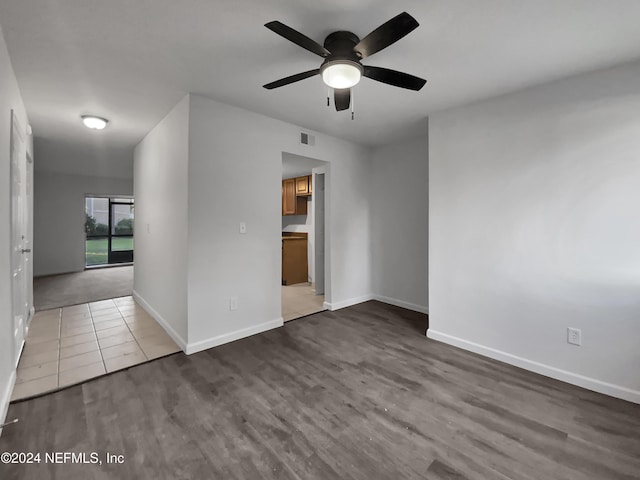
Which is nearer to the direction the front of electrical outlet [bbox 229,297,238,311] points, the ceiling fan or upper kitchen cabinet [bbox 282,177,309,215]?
the ceiling fan

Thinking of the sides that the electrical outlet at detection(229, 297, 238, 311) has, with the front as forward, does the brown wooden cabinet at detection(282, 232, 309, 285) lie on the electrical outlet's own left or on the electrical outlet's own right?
on the electrical outlet's own left

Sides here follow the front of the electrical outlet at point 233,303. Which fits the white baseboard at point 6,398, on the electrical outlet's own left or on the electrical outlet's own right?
on the electrical outlet's own right

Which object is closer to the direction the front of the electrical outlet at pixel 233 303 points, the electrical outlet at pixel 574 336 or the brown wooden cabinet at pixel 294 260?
the electrical outlet

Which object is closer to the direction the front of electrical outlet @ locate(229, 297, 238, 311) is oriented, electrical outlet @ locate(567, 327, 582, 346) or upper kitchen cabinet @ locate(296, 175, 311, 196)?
the electrical outlet

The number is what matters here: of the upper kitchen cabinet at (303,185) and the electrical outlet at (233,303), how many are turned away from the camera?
0

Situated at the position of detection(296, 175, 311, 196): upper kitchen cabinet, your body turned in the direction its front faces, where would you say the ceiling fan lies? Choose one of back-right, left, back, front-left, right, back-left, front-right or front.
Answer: front-left

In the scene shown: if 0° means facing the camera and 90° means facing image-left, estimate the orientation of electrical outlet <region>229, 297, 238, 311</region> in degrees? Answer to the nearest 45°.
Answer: approximately 315°

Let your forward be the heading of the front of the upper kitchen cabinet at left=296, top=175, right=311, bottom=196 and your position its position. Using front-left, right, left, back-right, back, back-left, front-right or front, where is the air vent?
front-left

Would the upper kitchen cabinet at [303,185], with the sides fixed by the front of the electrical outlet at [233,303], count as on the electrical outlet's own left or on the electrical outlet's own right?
on the electrical outlet's own left

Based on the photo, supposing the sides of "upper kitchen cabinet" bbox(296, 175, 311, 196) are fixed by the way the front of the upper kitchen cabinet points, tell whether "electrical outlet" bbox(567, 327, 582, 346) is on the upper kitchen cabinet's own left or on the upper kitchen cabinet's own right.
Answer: on the upper kitchen cabinet's own left

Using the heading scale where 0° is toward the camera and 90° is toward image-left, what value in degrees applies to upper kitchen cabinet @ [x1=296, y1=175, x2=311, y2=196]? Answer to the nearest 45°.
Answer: approximately 45°

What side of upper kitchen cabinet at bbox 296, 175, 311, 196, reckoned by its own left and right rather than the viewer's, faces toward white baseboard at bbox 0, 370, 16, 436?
front
